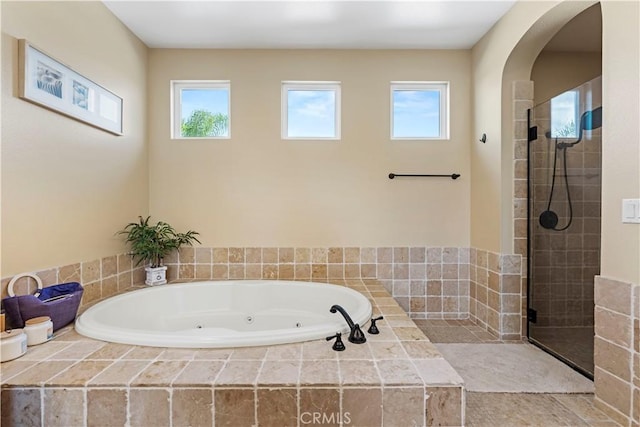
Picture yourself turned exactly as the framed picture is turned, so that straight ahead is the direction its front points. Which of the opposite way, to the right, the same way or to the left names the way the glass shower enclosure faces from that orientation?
the opposite way

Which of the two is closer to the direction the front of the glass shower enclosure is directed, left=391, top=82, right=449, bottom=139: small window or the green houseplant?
the green houseplant

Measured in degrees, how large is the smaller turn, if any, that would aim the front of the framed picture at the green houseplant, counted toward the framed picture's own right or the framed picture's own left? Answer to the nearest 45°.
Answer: approximately 90° to the framed picture's own left

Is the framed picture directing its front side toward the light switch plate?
yes

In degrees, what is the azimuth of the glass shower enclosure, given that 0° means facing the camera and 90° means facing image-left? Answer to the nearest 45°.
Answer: approximately 45°

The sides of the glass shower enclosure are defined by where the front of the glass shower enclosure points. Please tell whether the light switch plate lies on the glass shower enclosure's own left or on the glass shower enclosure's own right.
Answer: on the glass shower enclosure's own left

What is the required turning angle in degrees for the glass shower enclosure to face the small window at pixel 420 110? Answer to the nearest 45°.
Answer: approximately 45° to its right

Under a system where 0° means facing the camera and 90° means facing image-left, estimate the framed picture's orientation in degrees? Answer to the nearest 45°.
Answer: approximately 315°

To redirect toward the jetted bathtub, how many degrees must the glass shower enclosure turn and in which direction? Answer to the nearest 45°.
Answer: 0° — it already faces it
